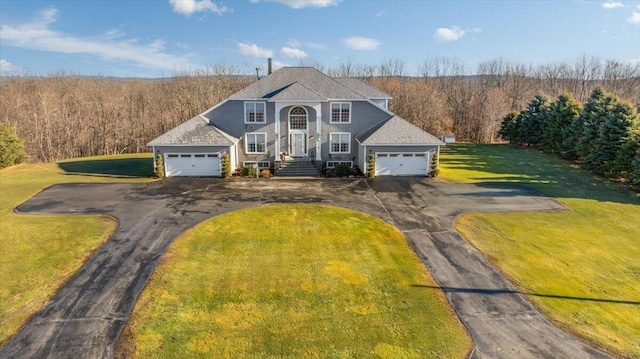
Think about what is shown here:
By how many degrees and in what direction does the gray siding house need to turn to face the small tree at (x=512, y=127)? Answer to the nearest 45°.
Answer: approximately 135° to its left

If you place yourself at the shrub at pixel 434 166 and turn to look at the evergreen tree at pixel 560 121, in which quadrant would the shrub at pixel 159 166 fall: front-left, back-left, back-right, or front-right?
back-left

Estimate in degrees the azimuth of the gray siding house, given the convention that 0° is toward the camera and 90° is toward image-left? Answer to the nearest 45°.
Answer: approximately 0°

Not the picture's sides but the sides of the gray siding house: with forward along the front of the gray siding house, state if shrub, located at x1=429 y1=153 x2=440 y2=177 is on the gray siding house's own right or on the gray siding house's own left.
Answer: on the gray siding house's own left

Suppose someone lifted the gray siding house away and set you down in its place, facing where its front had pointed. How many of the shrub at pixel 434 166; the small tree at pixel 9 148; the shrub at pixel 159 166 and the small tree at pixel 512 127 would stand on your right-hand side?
2

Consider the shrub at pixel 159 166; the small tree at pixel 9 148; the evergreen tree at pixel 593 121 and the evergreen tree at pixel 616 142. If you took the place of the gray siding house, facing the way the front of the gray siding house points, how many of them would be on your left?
2

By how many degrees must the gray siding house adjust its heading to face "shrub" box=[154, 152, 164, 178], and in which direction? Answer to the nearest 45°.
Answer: approximately 90° to its right

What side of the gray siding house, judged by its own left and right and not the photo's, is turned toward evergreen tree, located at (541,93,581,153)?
left

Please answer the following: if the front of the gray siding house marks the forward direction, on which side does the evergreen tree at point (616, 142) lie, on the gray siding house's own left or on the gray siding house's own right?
on the gray siding house's own left

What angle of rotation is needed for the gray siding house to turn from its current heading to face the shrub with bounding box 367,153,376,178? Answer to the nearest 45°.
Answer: approximately 45° to its left
